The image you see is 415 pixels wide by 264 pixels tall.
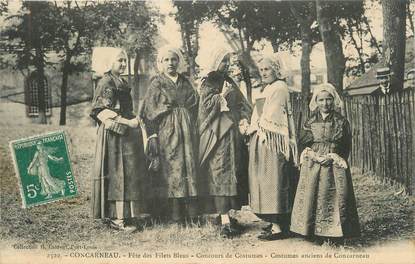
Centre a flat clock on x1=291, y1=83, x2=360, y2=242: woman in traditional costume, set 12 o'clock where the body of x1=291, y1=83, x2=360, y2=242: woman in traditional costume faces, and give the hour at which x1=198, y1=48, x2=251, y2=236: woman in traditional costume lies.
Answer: x1=198, y1=48, x2=251, y2=236: woman in traditional costume is roughly at 3 o'clock from x1=291, y1=83, x2=360, y2=242: woman in traditional costume.

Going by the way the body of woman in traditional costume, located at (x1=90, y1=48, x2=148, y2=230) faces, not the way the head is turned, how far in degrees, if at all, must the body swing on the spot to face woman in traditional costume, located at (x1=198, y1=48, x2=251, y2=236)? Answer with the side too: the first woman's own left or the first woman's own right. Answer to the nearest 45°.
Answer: approximately 45° to the first woman's own left

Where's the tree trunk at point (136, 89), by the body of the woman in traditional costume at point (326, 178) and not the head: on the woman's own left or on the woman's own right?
on the woman's own right

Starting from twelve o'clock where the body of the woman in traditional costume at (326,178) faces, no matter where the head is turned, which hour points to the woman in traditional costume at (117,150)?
the woman in traditional costume at (117,150) is roughly at 3 o'clock from the woman in traditional costume at (326,178).

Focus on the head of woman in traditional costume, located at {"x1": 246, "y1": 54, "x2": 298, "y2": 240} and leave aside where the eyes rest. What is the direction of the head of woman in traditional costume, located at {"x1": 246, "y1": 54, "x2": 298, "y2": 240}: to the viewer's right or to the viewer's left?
to the viewer's left
